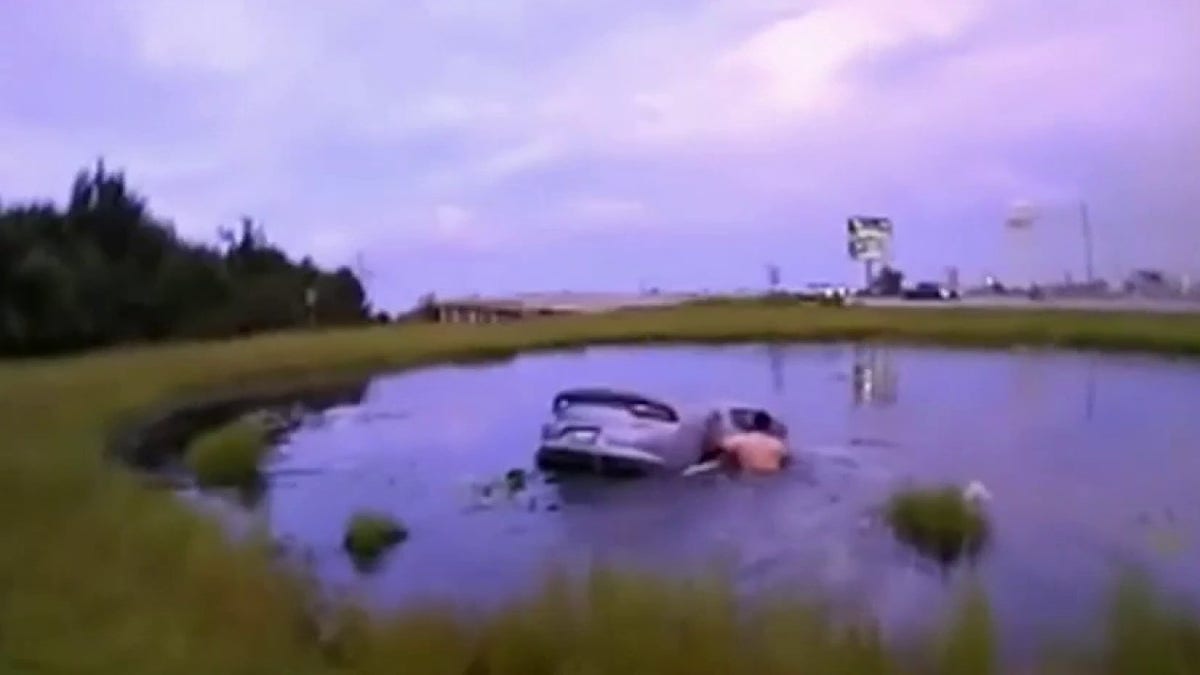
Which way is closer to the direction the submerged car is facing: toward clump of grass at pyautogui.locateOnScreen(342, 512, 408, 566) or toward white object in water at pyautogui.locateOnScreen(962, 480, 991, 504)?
the white object in water

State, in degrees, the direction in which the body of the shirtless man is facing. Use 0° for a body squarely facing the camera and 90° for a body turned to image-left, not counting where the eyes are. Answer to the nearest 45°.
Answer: approximately 180°

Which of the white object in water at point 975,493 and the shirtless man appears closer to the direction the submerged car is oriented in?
the shirtless man

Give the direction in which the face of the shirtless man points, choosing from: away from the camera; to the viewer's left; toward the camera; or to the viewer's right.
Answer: away from the camera

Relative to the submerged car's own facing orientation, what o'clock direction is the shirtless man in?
The shirtless man is roughly at 1 o'clock from the submerged car.

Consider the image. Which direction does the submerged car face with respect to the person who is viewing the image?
facing away from the viewer and to the right of the viewer

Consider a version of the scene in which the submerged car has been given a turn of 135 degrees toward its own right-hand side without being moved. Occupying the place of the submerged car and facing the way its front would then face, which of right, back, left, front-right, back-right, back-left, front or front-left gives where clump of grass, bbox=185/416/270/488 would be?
right
